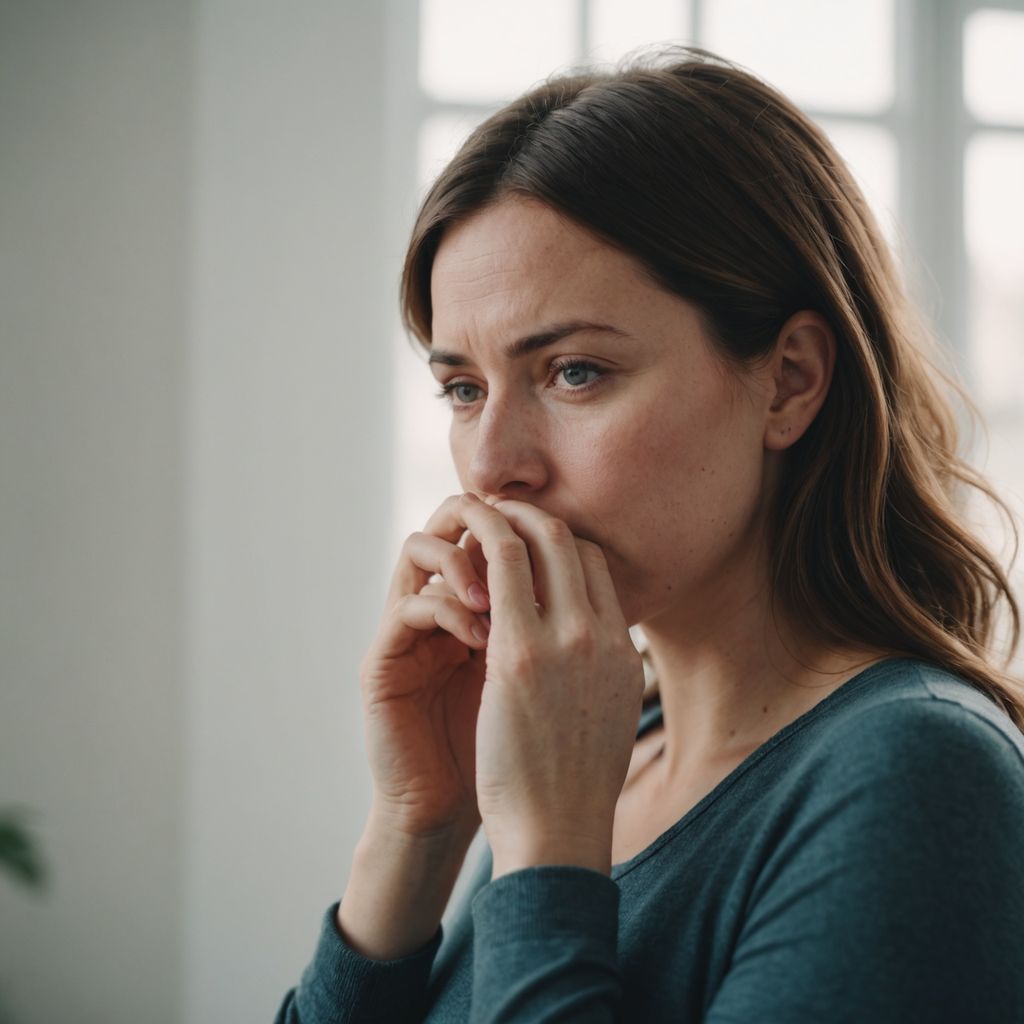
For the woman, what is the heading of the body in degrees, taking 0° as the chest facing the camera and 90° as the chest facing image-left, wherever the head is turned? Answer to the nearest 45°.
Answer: approximately 45°

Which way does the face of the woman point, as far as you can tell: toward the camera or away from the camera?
toward the camera
